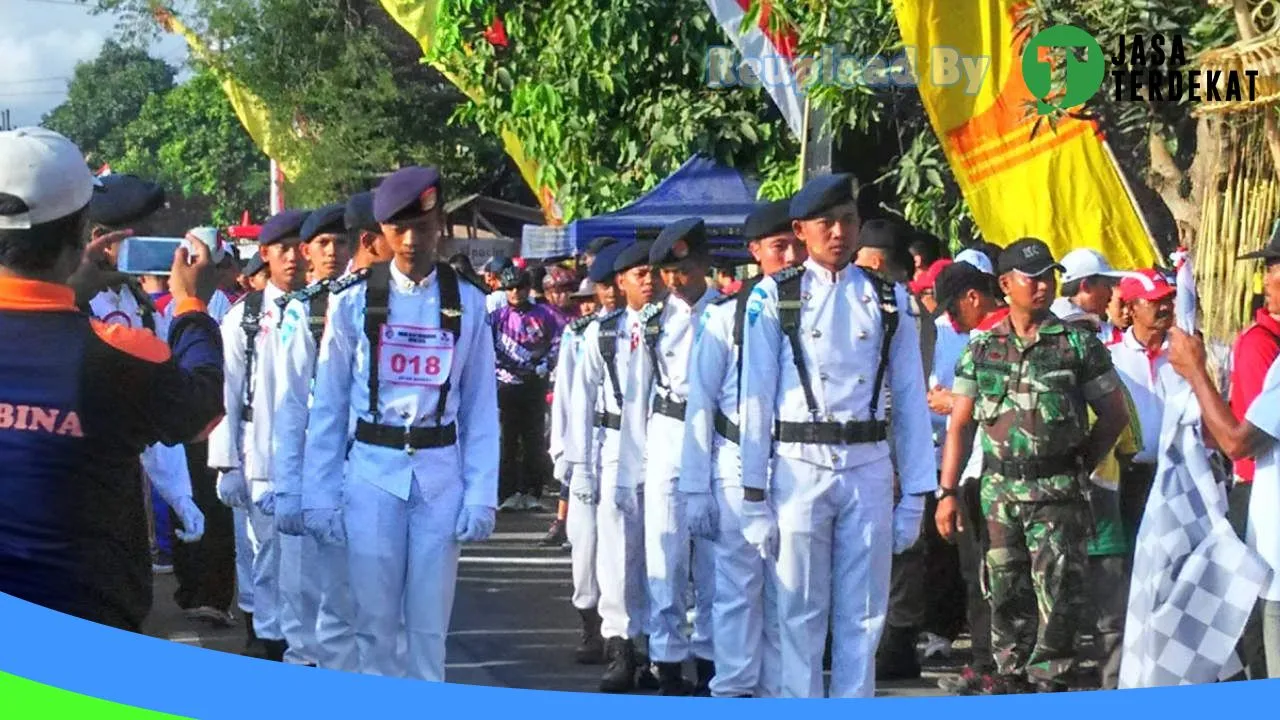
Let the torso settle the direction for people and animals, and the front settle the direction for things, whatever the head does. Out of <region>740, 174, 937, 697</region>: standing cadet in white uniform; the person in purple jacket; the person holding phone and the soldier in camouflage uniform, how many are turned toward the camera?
3

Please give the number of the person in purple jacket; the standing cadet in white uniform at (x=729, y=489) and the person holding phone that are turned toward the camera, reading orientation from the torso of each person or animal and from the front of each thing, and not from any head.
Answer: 2

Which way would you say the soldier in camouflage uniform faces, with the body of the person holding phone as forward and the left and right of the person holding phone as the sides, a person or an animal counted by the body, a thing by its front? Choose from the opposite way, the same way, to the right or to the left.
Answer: the opposite way

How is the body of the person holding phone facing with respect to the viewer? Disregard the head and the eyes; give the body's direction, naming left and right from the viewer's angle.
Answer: facing away from the viewer and to the right of the viewer
